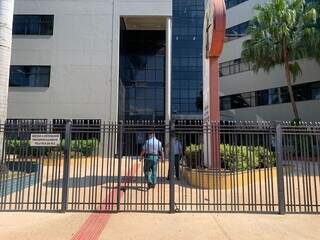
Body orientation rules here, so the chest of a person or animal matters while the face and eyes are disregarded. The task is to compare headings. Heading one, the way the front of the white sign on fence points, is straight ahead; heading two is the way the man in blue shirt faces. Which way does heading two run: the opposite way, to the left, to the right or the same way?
the opposite way

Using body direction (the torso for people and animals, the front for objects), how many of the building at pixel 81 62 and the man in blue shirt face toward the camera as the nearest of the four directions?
1

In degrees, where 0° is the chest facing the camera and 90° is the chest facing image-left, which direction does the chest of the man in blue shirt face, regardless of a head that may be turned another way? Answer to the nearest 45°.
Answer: approximately 180°

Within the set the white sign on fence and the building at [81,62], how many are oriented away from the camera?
0

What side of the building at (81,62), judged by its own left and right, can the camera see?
front

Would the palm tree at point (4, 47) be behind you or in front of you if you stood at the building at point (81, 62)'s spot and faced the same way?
in front

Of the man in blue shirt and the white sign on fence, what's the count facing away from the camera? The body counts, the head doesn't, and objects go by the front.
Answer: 1

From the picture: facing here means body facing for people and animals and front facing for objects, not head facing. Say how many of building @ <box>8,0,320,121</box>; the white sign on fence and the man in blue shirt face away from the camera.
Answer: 1

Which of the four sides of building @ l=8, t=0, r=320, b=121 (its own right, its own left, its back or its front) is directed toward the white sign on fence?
front

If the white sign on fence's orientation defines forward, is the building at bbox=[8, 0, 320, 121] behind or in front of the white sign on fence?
behind

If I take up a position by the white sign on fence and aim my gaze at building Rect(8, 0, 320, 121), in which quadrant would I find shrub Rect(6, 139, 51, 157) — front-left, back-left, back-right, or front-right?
front-left

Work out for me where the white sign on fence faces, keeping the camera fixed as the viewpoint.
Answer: facing the viewer

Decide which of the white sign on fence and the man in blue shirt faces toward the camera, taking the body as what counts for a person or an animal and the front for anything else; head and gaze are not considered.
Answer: the white sign on fence
